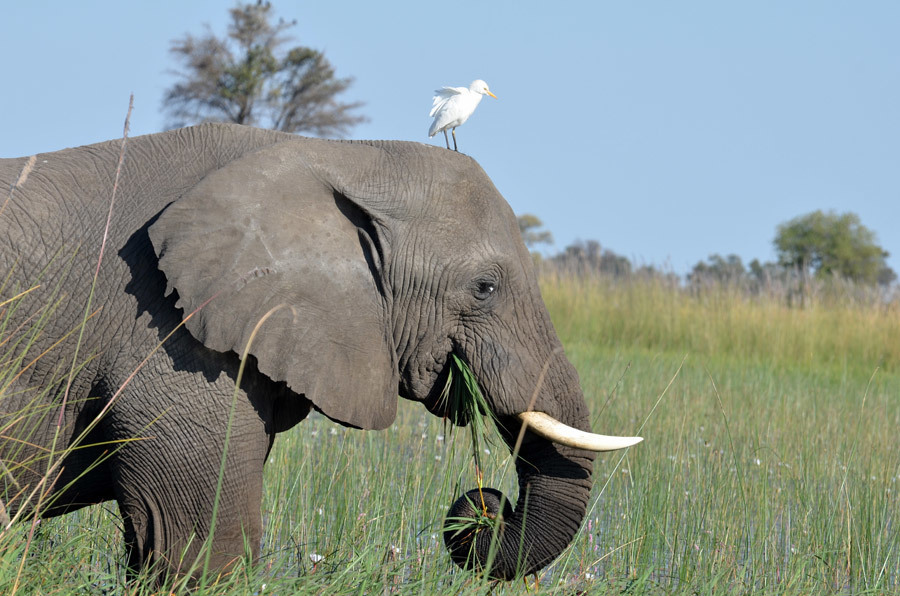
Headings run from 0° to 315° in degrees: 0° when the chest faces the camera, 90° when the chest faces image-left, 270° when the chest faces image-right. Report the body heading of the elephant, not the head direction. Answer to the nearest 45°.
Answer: approximately 270°

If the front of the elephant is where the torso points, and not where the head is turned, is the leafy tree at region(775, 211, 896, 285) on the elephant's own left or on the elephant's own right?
on the elephant's own left

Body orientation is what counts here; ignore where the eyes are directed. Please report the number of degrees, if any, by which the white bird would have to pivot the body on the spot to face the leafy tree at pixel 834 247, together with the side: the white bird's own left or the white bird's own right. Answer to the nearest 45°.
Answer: approximately 45° to the white bird's own left

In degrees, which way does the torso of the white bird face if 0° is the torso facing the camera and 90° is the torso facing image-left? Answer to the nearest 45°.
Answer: approximately 270°
